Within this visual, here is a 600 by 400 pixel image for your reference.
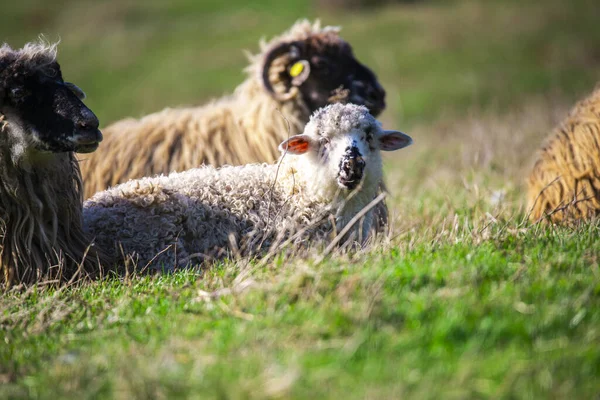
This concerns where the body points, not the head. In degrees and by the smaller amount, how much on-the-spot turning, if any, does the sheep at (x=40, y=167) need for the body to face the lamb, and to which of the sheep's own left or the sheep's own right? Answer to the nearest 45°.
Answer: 0° — it already faces it

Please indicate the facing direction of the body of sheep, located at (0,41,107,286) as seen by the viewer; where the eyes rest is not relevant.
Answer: to the viewer's right

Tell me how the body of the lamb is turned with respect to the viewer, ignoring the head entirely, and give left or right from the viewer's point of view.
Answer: facing to the right of the viewer

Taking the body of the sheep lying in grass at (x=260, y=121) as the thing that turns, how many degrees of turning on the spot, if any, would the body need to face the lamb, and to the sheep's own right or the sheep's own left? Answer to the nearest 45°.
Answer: approximately 90° to the sheep's own right

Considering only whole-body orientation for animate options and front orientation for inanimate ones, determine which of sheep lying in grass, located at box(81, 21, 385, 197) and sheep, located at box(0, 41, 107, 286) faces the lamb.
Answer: the sheep

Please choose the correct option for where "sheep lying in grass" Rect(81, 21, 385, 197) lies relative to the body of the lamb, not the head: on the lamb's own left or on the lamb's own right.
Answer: on the lamb's own left

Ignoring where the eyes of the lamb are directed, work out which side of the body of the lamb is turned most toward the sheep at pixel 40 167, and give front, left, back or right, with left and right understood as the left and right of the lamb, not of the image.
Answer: back

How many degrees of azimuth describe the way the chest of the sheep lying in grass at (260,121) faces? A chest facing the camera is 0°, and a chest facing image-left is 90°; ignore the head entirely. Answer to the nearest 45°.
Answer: approximately 270°

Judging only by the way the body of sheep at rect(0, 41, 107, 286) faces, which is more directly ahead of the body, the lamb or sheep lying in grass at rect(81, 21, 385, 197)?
the lamb
